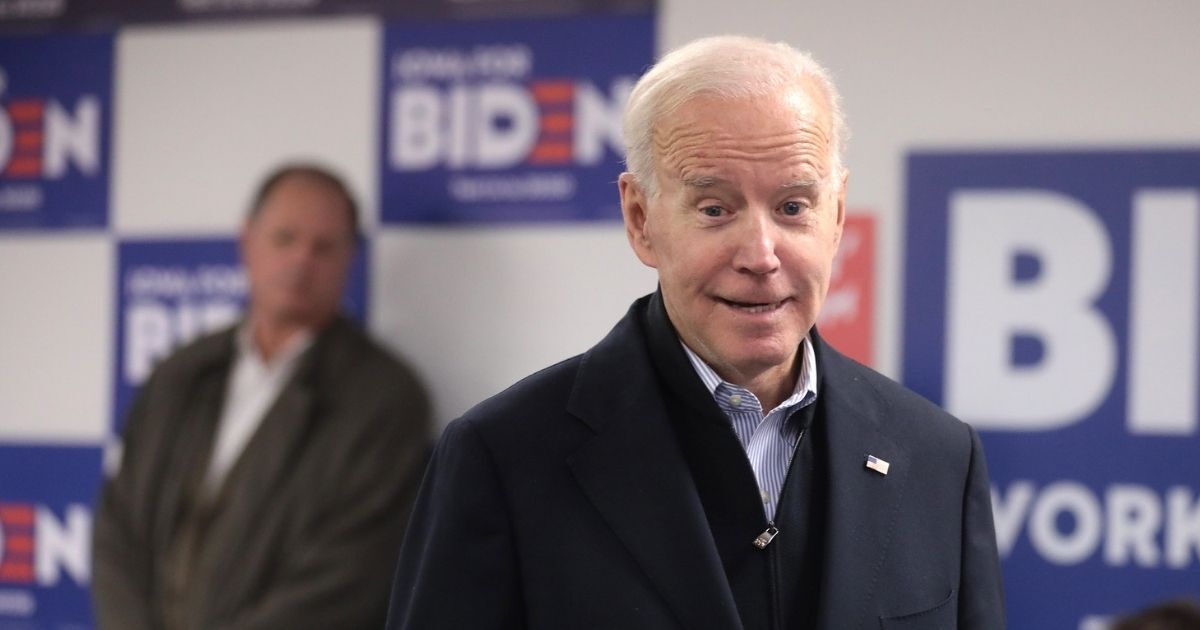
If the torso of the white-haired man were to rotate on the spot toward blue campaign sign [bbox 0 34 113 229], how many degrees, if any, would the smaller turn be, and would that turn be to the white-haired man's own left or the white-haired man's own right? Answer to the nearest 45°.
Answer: approximately 135° to the white-haired man's own right

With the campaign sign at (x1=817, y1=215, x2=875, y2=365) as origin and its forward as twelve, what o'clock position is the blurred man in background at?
The blurred man in background is roughly at 3 o'clock from the campaign sign.

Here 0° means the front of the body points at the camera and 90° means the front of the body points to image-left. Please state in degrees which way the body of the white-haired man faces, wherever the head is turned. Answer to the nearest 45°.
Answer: approximately 0°

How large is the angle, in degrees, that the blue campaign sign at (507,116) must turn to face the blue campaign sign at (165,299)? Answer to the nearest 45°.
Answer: approximately 90° to its right
